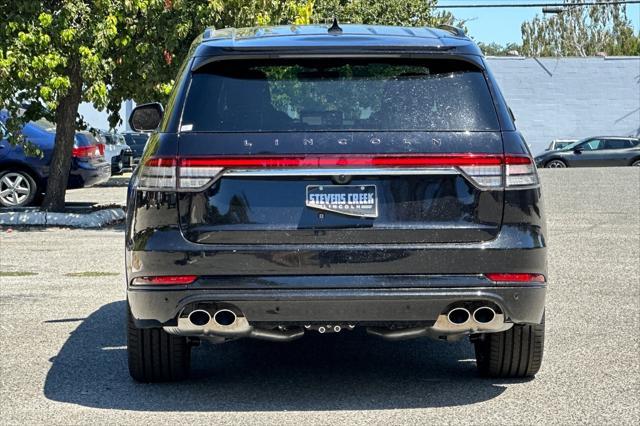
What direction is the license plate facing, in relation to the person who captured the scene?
facing the viewer

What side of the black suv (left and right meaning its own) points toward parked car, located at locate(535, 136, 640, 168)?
front

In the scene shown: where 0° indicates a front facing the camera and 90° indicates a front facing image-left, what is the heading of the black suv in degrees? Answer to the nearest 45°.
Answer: approximately 180°

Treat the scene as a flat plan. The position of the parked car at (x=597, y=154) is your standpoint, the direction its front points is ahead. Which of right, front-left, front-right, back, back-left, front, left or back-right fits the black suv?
left

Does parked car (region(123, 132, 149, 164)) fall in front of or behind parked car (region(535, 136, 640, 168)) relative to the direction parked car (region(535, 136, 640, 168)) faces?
in front

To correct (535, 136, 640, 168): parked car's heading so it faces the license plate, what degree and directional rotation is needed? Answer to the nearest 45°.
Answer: approximately 90° to its left

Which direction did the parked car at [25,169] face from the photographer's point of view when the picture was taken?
facing away from the viewer and to the left of the viewer

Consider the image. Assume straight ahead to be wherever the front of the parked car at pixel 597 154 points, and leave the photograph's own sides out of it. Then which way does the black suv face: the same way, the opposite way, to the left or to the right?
to the right

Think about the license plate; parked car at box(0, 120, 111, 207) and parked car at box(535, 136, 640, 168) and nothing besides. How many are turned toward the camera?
1

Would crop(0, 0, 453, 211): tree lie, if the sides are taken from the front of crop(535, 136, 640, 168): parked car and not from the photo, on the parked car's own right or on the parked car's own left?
on the parked car's own left

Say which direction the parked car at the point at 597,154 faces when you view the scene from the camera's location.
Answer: facing to the left of the viewer
